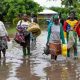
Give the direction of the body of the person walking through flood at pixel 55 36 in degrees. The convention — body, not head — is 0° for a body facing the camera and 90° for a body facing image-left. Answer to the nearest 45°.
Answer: approximately 0°

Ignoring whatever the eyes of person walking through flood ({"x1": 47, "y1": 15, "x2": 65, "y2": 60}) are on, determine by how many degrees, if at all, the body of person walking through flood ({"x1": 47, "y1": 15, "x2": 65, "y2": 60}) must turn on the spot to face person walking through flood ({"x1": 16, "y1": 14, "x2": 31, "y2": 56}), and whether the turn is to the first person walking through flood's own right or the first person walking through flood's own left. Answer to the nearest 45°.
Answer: approximately 135° to the first person walking through flood's own right

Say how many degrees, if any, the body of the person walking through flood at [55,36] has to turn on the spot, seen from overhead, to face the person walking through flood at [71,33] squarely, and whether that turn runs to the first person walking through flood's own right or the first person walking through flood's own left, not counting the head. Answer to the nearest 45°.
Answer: approximately 135° to the first person walking through flood's own left
